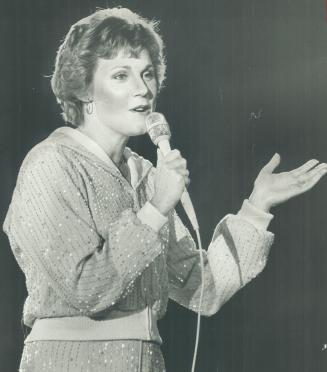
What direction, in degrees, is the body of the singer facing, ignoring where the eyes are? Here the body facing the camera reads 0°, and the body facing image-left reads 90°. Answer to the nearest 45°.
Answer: approximately 315°

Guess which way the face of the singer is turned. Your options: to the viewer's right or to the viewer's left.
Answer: to the viewer's right
